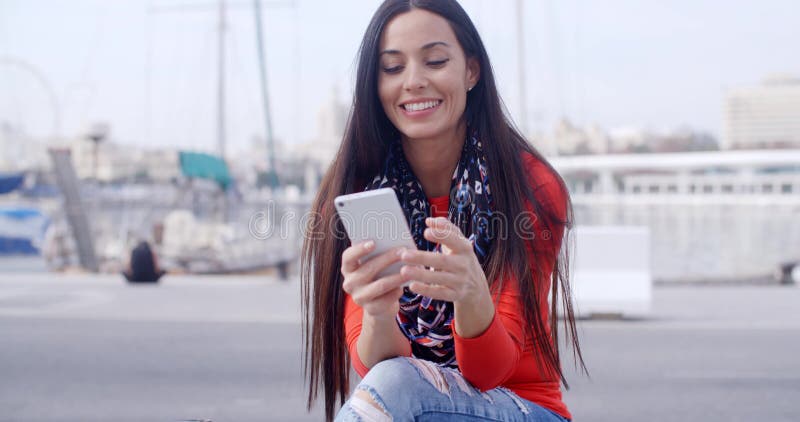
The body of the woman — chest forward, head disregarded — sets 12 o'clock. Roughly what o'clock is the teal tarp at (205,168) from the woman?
The teal tarp is roughly at 4 o'clock from the woman.

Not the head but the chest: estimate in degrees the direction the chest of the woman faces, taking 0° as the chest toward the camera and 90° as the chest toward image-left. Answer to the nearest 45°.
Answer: approximately 45°

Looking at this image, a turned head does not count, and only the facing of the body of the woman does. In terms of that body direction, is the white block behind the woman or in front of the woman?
behind

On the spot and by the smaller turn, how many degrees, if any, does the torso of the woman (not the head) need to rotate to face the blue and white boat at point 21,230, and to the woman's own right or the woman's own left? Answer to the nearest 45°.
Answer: approximately 90° to the woman's own right

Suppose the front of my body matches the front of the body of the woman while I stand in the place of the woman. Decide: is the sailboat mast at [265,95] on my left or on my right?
on my right
